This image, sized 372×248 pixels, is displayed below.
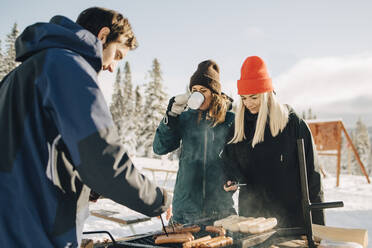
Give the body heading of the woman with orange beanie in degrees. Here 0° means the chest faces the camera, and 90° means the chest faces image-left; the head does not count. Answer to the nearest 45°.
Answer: approximately 45°

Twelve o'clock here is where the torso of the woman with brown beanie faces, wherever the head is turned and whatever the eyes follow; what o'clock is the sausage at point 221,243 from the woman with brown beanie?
The sausage is roughly at 12 o'clock from the woman with brown beanie.

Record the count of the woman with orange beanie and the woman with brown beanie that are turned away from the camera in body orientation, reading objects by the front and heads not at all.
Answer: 0

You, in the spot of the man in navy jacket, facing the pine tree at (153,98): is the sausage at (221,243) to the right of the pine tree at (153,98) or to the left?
right

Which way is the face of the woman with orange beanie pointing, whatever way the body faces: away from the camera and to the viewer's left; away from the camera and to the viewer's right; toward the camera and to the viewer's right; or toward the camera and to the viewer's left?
toward the camera and to the viewer's left

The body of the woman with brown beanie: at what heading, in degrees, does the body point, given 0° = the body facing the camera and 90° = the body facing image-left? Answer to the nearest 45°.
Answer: approximately 0°

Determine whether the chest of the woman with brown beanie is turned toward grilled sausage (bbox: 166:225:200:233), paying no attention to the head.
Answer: yes

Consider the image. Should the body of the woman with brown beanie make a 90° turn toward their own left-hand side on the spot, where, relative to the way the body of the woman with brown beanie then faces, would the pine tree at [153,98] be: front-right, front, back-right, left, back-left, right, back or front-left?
left

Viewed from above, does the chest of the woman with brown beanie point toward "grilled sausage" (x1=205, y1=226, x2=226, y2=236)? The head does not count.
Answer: yes

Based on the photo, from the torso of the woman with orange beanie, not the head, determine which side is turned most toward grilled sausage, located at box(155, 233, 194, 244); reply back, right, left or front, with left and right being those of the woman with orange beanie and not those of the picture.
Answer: front

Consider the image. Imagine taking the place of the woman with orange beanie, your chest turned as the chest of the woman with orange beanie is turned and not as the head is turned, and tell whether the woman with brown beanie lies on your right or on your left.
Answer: on your right

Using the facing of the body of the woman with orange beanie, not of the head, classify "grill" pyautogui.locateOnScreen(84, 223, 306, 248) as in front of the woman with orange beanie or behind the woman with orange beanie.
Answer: in front
